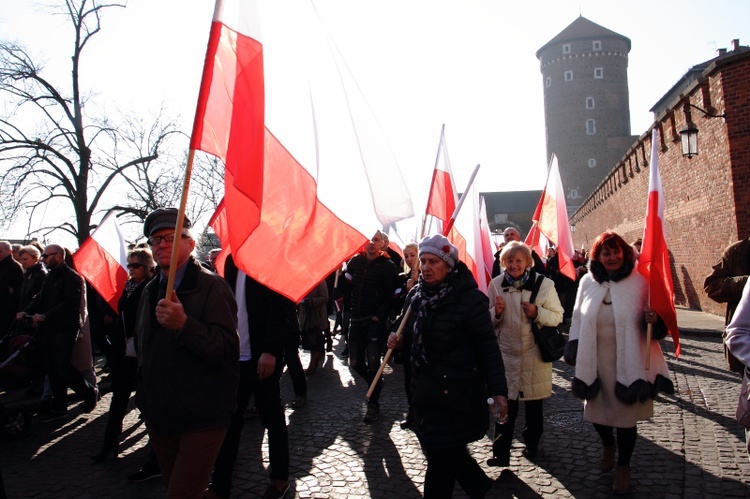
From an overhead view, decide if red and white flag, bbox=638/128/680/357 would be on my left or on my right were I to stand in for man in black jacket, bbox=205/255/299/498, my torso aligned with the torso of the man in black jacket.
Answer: on my left

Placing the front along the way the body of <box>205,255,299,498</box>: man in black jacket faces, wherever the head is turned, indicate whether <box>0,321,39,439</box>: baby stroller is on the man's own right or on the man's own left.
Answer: on the man's own right

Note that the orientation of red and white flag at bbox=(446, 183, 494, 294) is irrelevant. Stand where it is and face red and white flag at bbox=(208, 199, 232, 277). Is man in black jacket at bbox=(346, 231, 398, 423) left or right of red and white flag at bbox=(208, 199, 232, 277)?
right

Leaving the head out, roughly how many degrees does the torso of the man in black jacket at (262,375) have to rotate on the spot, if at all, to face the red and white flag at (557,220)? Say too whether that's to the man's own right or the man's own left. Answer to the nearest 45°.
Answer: approximately 180°

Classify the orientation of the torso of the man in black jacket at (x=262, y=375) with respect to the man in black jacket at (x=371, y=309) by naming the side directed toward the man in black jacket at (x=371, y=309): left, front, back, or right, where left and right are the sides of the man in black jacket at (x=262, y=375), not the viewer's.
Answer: back

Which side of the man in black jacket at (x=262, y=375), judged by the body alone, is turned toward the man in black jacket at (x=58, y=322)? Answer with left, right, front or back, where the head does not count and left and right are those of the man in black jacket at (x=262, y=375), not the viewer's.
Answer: right

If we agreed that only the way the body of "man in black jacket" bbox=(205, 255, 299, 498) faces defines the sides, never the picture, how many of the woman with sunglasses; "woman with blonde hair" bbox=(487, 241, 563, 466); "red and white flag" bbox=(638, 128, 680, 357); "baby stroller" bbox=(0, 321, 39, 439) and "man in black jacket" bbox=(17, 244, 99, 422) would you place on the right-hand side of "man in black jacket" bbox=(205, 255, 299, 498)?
3

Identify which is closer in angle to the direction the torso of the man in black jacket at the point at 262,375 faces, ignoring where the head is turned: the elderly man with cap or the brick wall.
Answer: the elderly man with cap

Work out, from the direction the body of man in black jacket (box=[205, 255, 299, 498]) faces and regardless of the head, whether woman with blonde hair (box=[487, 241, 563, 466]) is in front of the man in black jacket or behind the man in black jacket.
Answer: behind

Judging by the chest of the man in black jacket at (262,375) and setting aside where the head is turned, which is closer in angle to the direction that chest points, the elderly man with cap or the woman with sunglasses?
the elderly man with cap

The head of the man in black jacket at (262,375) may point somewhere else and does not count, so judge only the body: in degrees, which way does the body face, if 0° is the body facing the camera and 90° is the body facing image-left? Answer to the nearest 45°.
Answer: approximately 45°
